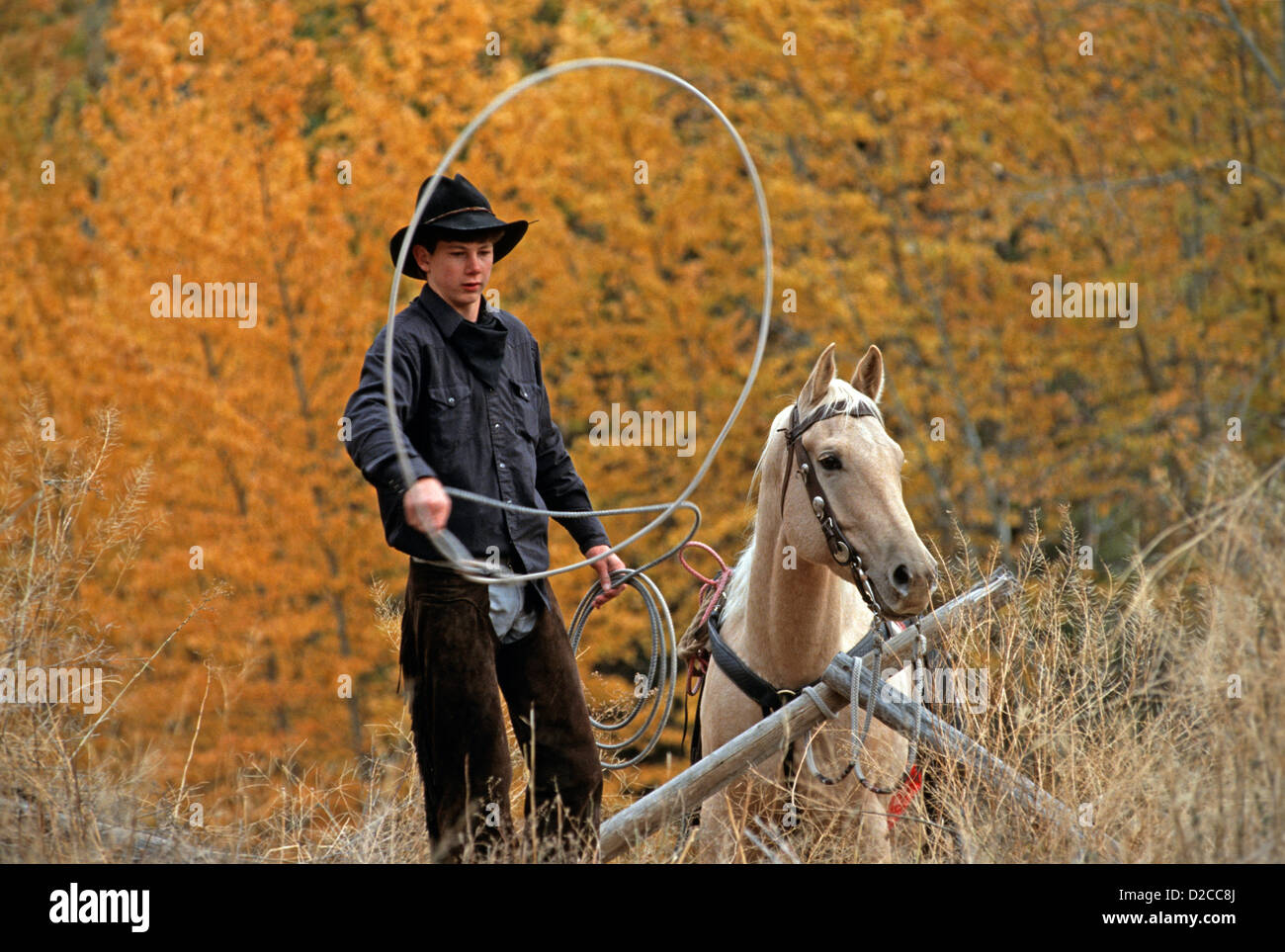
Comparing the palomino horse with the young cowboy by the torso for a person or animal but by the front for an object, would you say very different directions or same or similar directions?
same or similar directions

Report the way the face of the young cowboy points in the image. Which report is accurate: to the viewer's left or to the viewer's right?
to the viewer's right

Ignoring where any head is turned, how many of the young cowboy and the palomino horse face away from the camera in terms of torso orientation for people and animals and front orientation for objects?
0

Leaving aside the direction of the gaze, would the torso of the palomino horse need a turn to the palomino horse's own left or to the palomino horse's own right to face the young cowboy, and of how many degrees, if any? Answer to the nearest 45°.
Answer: approximately 90° to the palomino horse's own right

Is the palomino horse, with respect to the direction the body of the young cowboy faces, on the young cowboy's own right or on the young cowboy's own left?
on the young cowboy's own left

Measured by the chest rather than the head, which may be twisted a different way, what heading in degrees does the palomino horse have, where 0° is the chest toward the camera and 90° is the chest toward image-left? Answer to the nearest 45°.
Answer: approximately 315°

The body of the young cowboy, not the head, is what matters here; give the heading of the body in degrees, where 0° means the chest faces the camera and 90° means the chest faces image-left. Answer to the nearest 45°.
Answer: approximately 315°
